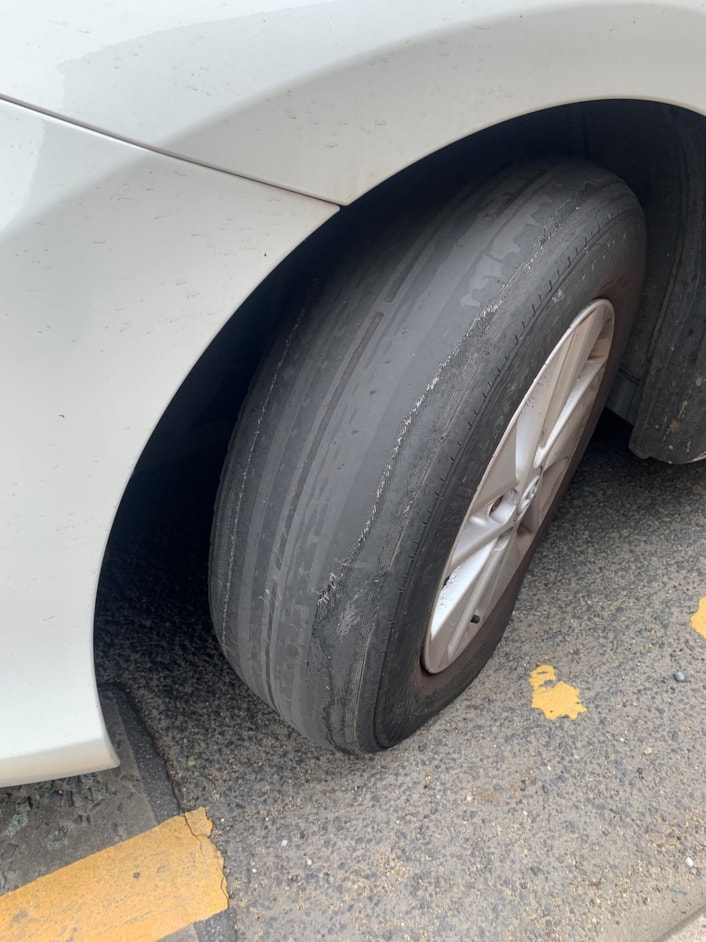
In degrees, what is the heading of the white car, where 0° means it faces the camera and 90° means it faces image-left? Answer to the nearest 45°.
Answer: approximately 45°
